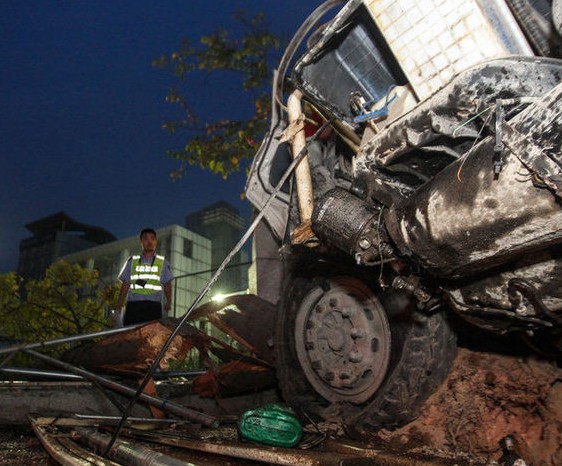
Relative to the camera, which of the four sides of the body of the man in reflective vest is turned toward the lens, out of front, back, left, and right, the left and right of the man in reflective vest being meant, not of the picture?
front

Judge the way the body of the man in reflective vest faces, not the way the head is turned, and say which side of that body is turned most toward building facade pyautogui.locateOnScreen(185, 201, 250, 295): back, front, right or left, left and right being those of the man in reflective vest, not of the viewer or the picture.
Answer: back

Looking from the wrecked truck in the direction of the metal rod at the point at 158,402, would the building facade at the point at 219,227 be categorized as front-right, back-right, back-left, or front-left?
front-right

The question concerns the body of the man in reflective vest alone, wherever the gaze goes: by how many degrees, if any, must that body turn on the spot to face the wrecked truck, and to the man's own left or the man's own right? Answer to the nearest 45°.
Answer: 0° — they already face it

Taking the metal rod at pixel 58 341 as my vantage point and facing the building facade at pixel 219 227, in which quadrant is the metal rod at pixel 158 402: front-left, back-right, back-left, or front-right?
back-right

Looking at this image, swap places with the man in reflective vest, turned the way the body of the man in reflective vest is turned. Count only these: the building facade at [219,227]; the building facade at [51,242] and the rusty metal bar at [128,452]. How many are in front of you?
1

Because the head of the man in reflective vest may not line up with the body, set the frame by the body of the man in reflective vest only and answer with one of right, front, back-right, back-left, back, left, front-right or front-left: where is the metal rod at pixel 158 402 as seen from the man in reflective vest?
front

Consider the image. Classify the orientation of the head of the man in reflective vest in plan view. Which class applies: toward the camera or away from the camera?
toward the camera

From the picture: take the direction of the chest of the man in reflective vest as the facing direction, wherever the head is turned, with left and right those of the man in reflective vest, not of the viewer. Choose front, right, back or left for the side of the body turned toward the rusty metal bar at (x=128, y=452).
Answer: front

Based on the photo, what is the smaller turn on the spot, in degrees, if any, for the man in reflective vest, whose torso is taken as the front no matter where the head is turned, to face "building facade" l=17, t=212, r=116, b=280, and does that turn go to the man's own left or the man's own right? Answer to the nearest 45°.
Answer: approximately 180°

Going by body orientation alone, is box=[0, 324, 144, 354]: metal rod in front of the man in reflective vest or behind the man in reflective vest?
in front

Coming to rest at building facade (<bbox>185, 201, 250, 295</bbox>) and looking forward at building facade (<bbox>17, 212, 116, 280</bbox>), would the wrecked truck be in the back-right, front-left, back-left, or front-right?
back-left

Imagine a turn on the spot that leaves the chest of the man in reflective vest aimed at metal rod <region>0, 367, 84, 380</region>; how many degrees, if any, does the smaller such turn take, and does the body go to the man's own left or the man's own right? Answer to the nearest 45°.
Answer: approximately 45° to the man's own right

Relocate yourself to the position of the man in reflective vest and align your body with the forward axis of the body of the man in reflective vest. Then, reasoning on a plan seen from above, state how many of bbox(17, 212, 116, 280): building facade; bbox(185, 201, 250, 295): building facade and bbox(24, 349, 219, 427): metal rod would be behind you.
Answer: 2

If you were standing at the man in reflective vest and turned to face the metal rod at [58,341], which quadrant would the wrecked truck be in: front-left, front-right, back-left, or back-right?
front-left
